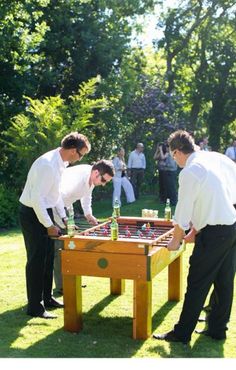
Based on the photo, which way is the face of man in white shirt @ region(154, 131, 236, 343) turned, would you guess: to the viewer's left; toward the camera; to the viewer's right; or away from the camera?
to the viewer's left

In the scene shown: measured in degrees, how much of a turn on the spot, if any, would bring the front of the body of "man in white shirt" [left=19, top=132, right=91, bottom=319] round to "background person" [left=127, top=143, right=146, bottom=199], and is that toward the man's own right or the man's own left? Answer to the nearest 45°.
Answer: approximately 90° to the man's own left

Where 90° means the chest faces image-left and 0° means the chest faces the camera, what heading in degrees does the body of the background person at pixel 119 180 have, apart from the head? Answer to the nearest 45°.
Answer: approximately 315°

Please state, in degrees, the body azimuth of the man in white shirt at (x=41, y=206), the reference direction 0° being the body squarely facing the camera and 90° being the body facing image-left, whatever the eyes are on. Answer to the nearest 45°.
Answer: approximately 270°

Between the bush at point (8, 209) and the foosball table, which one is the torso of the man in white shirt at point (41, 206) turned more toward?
the foosball table

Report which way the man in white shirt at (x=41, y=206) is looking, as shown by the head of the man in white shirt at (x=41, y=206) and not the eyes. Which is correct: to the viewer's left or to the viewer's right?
to the viewer's right

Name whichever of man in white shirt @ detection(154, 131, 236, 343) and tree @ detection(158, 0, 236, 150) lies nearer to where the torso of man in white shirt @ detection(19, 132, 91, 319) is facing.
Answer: the man in white shirt

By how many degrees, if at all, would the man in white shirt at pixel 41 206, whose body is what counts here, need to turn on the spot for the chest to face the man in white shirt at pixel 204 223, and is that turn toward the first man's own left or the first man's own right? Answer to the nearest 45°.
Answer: approximately 45° to the first man's own right

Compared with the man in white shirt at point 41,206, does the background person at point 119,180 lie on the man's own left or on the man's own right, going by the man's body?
on the man's own left
